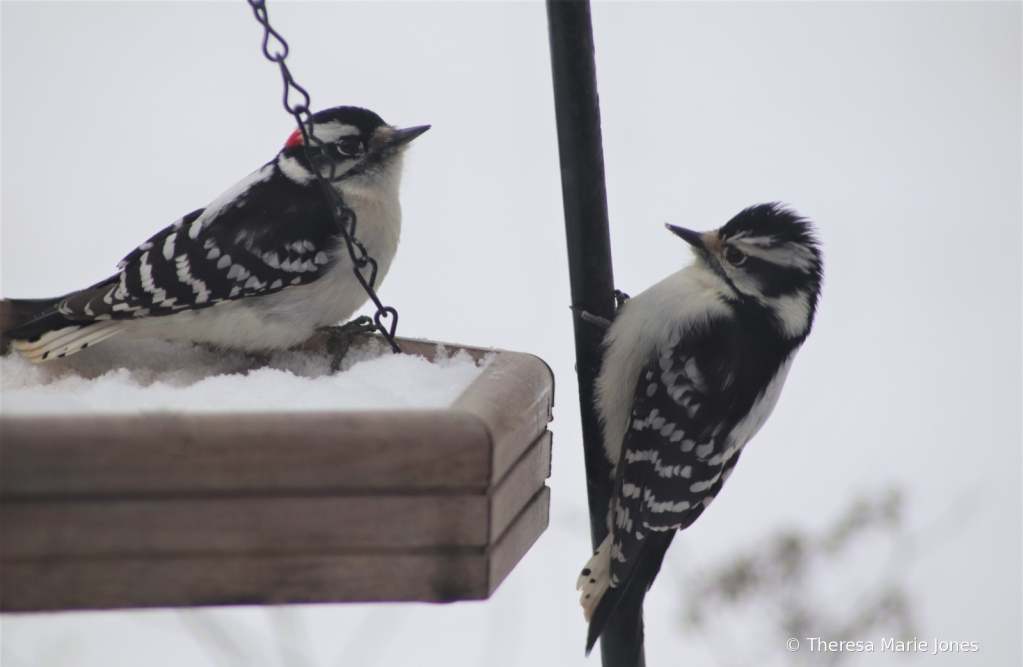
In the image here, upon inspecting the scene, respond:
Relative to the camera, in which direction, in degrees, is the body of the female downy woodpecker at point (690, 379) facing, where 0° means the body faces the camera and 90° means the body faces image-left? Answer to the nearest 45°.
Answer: approximately 90°

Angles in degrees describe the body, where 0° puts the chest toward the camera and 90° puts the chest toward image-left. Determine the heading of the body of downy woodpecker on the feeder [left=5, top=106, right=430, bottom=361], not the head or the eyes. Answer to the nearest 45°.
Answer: approximately 270°

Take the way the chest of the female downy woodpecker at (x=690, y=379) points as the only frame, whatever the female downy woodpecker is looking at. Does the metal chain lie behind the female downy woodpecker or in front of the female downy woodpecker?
in front
